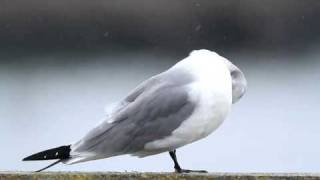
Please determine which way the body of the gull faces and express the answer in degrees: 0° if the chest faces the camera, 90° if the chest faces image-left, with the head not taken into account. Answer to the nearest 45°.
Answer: approximately 270°
